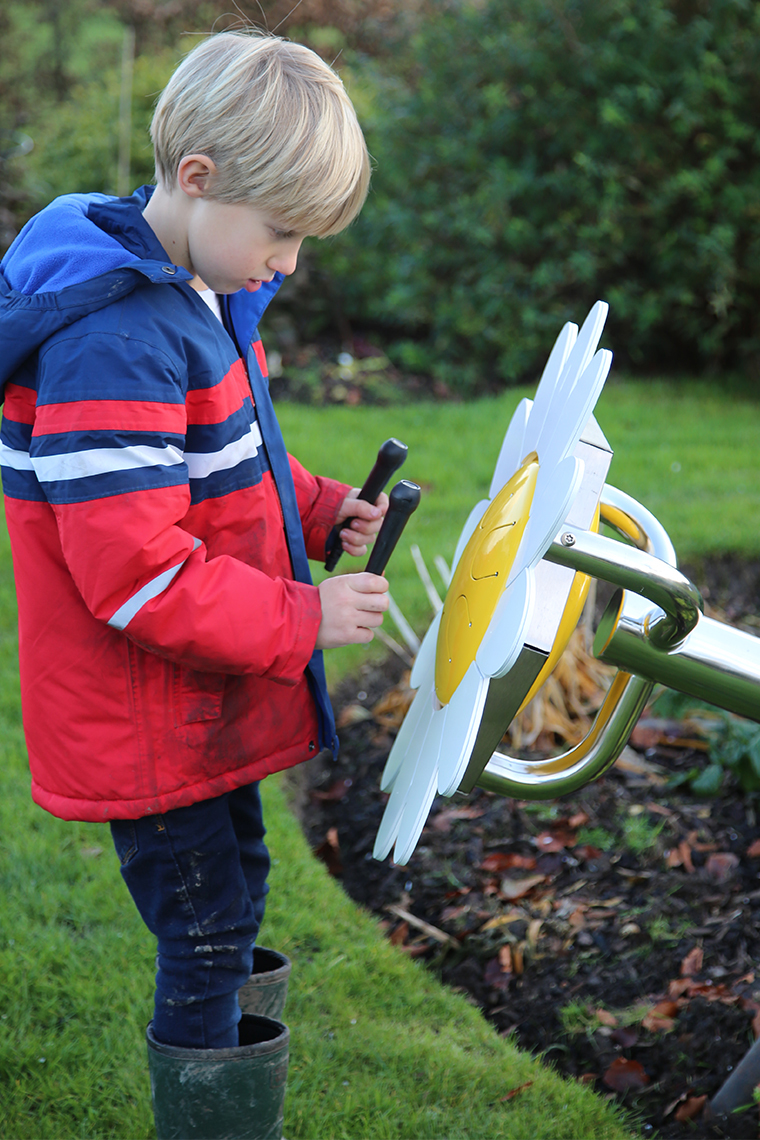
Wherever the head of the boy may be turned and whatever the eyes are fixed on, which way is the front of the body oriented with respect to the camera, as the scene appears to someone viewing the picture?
to the viewer's right

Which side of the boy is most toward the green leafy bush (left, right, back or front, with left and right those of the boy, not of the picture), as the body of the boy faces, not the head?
left
